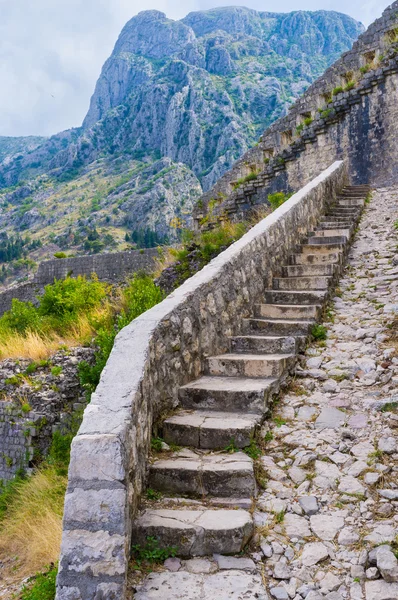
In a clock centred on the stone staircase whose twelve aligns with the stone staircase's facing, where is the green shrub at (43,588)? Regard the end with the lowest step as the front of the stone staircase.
The green shrub is roughly at 2 o'clock from the stone staircase.

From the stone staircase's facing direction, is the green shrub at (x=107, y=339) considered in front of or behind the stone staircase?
behind

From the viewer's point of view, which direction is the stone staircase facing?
toward the camera

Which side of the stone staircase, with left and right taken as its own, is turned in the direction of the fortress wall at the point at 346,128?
back

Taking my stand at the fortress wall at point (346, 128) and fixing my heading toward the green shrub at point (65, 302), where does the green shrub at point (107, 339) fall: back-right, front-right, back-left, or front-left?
front-left

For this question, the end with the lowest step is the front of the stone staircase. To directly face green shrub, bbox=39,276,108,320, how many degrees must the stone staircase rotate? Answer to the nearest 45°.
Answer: approximately 135° to its right

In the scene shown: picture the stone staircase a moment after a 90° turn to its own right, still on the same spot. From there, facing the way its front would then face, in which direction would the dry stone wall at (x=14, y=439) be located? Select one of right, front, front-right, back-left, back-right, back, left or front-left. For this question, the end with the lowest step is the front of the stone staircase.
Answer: front-right
